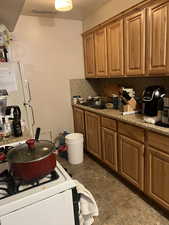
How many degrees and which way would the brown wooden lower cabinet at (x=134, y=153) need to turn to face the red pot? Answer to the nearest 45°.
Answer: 0° — it already faces it

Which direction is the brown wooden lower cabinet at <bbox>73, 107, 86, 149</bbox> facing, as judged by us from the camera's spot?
facing the viewer and to the left of the viewer

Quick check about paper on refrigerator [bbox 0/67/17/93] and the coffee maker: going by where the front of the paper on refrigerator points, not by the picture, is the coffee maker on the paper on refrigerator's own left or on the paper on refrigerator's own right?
on the paper on refrigerator's own left

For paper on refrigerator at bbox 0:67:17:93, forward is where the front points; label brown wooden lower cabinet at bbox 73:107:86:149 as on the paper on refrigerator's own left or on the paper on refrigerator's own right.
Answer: on the paper on refrigerator's own left

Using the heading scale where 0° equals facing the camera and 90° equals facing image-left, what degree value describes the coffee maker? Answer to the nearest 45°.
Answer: approximately 45°

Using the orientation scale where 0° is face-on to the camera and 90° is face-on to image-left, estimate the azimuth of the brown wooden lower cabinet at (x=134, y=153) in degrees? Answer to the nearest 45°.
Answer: approximately 45°

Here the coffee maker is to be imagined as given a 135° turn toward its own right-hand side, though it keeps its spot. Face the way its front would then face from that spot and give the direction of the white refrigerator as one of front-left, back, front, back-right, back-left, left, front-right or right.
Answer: left

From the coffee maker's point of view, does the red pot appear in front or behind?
in front
